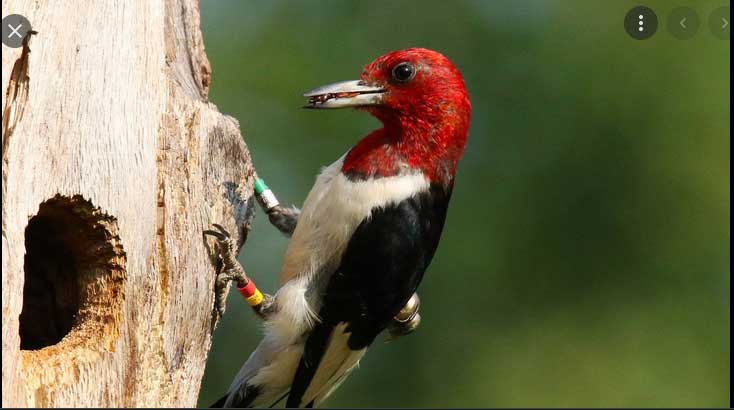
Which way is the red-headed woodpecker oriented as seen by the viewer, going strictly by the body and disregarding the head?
to the viewer's left
